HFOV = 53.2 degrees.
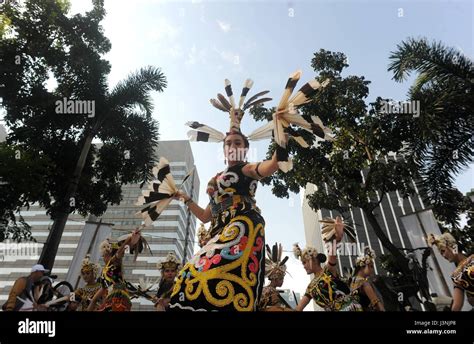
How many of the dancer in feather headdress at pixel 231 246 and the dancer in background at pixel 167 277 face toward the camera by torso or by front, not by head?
2

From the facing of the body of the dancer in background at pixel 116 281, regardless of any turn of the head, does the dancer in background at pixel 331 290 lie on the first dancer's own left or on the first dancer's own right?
on the first dancer's own left

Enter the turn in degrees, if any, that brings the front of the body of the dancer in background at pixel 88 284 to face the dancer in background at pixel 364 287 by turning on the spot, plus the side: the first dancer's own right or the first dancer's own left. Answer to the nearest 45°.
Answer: approximately 90° to the first dancer's own left

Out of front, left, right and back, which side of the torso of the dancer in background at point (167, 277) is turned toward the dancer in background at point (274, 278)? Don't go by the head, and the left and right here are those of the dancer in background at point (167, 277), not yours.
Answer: left

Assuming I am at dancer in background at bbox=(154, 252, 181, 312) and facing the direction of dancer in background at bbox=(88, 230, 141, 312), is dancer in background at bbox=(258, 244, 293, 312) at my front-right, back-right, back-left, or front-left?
back-left

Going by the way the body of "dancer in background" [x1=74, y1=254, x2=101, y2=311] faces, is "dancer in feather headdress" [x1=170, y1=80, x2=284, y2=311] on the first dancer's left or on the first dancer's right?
on the first dancer's left

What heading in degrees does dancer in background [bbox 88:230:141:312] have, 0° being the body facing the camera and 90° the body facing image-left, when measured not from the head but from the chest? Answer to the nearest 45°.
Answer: approximately 45°
